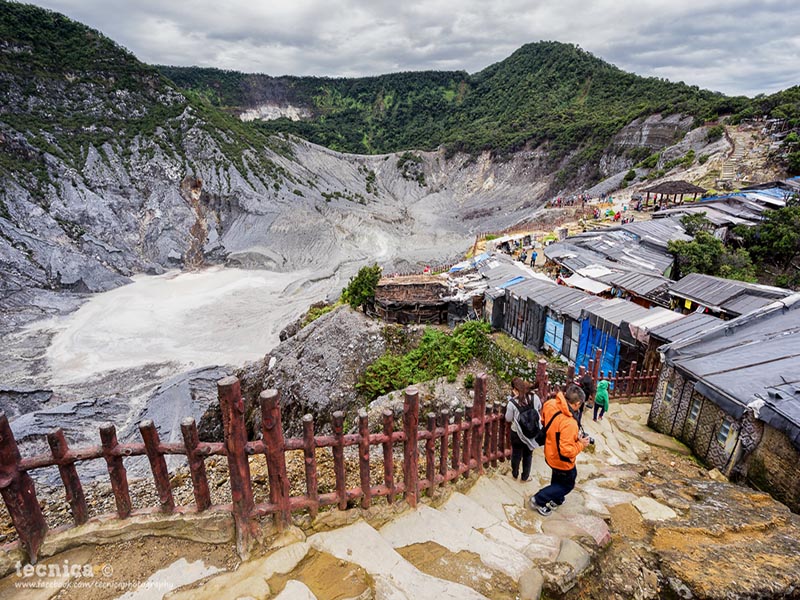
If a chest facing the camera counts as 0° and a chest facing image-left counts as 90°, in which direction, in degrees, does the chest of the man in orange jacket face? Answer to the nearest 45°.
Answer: approximately 225°

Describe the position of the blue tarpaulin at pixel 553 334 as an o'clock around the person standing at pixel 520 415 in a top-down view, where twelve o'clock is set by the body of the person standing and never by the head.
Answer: The blue tarpaulin is roughly at 12 o'clock from the person standing.

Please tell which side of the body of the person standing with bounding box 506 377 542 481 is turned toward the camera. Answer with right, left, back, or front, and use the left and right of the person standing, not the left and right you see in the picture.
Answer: back

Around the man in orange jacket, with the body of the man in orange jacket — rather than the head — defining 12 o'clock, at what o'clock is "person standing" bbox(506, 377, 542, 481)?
The person standing is roughly at 9 o'clock from the man in orange jacket.
